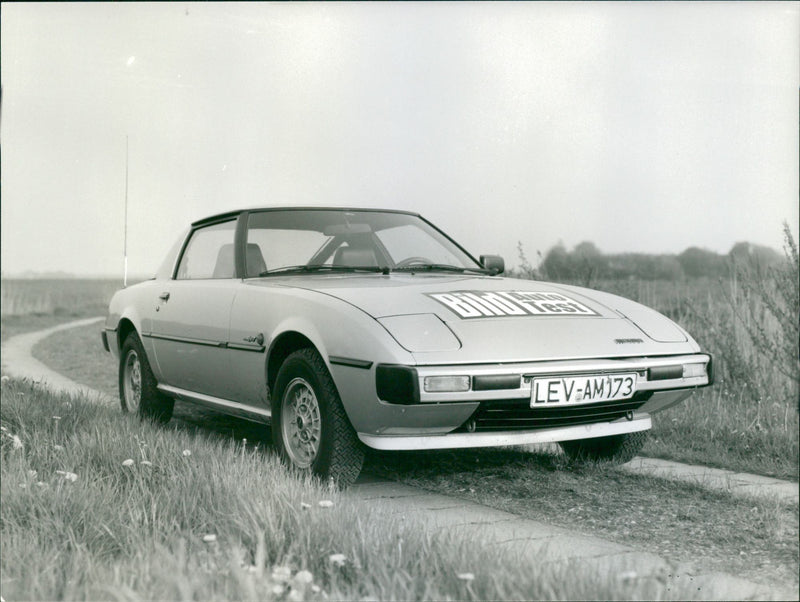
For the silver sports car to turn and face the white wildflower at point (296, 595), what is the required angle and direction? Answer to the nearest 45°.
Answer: approximately 45° to its right

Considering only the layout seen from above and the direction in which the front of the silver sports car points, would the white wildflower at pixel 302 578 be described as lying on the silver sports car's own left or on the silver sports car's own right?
on the silver sports car's own right

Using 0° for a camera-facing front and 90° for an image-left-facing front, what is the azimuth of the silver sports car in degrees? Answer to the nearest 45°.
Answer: approximately 315°

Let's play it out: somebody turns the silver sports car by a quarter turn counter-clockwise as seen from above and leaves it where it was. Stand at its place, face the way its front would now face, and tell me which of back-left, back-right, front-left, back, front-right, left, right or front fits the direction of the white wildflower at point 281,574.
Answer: back-right
